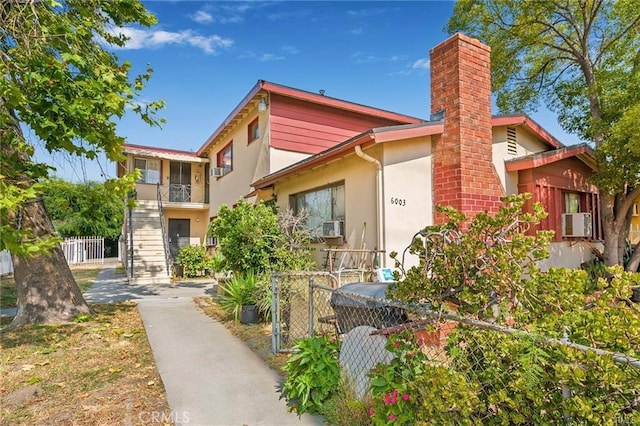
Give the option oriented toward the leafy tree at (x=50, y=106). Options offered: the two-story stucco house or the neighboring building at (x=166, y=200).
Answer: the neighboring building

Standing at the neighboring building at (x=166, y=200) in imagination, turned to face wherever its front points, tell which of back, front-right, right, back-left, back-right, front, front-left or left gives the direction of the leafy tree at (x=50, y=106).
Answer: front

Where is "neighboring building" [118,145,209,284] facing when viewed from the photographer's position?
facing the viewer

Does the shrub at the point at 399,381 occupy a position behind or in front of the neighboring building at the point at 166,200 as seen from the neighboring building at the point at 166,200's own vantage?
in front

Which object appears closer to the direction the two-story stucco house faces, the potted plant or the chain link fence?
the chain link fence

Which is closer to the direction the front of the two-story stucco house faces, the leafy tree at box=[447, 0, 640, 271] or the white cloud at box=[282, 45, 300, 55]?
the leafy tree

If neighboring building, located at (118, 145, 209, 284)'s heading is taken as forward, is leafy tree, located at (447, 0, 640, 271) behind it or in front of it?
in front

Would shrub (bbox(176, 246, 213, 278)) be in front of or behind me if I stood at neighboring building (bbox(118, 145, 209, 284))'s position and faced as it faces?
in front

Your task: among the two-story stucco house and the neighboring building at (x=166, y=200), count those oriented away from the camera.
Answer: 0

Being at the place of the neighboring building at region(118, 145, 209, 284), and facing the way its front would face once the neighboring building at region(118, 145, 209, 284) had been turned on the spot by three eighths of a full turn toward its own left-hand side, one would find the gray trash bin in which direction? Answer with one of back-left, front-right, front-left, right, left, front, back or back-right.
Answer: back-right

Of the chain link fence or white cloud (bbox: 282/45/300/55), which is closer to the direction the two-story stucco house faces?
the chain link fence

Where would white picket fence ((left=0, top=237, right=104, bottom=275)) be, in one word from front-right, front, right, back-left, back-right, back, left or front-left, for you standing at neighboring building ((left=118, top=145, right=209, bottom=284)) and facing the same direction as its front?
back-right
